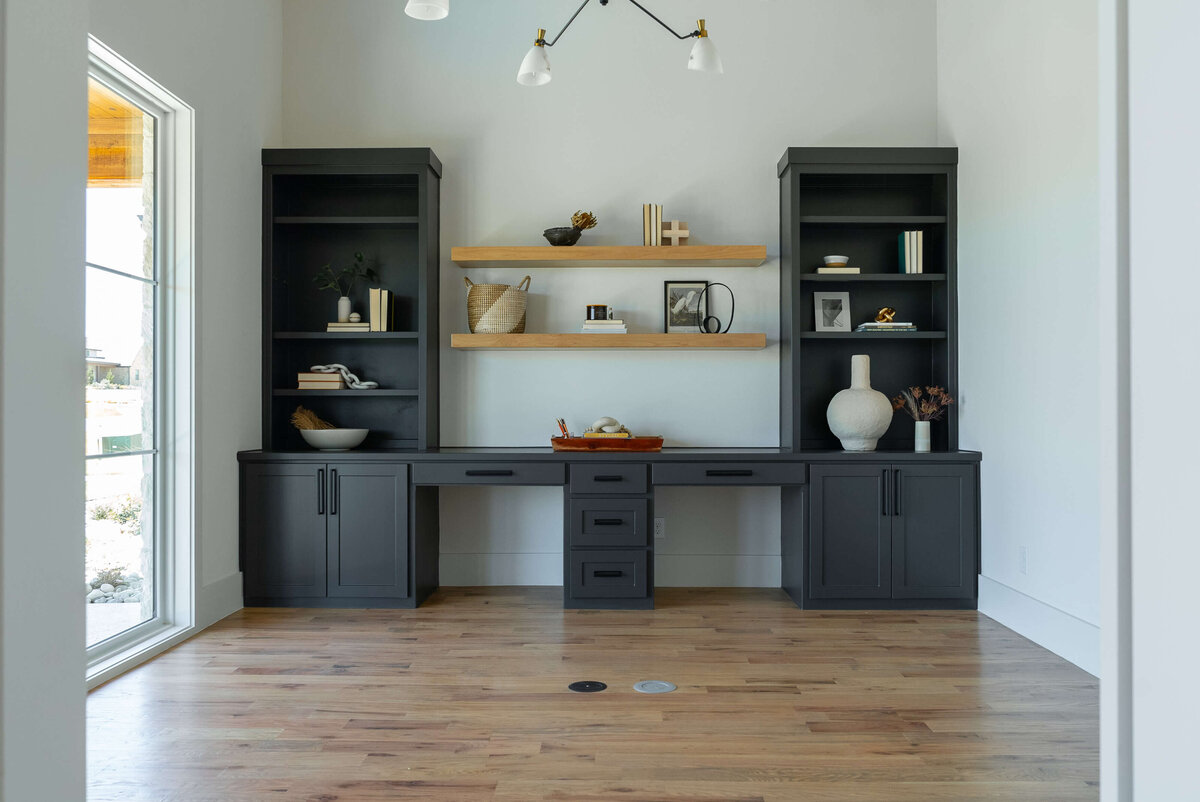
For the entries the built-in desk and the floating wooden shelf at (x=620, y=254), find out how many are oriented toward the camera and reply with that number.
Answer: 2

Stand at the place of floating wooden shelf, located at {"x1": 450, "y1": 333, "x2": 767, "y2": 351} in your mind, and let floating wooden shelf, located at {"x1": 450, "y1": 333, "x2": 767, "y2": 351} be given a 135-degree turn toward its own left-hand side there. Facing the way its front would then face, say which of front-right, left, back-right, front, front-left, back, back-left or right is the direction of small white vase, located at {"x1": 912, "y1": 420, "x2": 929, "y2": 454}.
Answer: front-right

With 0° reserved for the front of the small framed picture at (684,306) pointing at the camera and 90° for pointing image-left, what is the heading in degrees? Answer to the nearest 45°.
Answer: approximately 0°

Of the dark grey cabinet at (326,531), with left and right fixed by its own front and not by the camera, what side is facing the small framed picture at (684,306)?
left

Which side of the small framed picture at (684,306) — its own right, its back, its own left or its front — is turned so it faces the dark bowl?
right

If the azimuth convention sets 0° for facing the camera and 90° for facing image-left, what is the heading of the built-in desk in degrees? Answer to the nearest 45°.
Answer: approximately 0°
